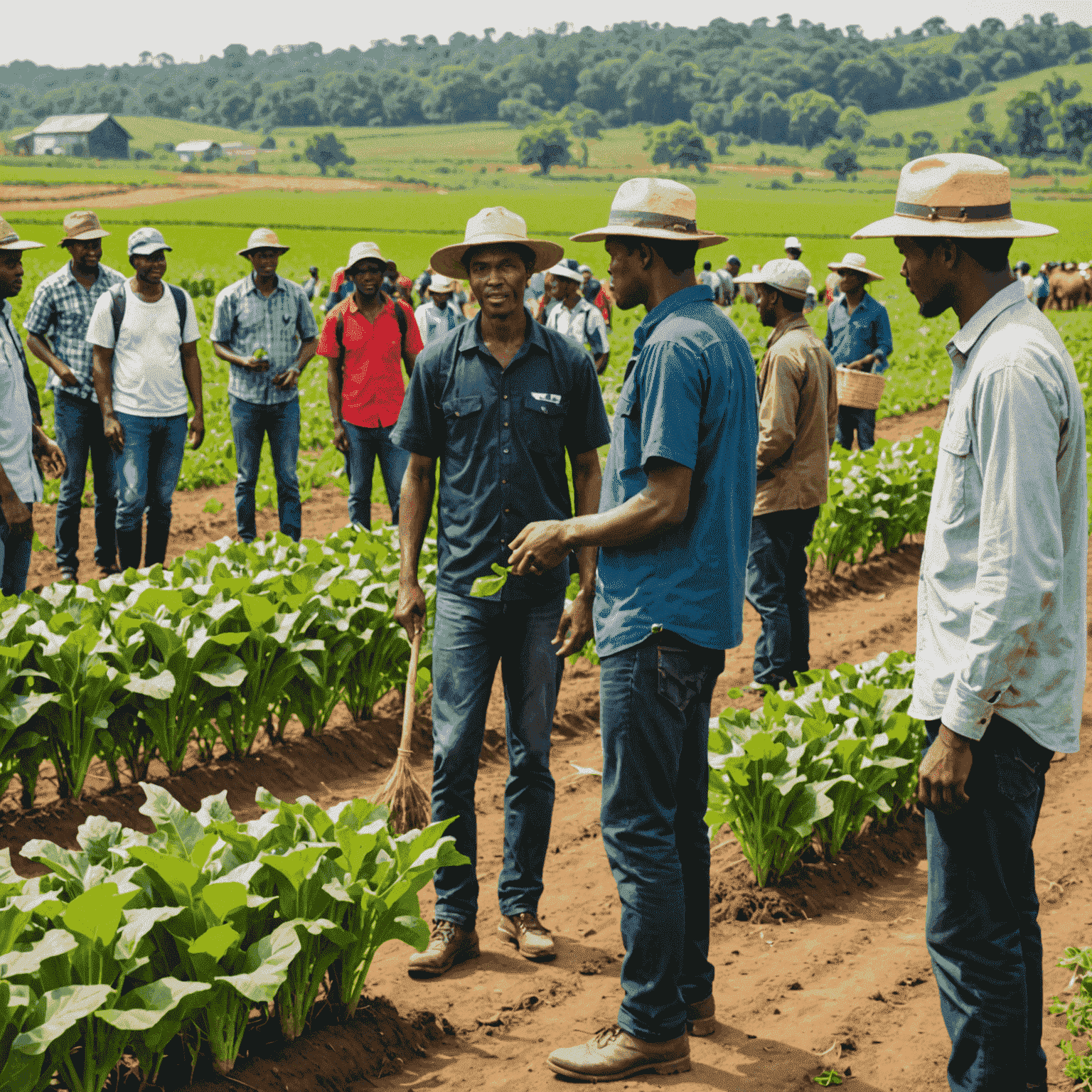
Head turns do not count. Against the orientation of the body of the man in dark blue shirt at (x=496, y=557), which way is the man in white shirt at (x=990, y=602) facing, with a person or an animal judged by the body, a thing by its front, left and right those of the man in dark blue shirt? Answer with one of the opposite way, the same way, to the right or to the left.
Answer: to the right

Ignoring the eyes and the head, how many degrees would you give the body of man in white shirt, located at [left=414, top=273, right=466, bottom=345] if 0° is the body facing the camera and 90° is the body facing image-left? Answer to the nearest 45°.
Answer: approximately 0°

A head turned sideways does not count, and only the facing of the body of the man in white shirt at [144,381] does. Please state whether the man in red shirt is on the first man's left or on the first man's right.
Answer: on the first man's left

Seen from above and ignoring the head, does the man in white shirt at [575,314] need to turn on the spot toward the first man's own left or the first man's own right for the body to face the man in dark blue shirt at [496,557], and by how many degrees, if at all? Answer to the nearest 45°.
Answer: approximately 45° to the first man's own left

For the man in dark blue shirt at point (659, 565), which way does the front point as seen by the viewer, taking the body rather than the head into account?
to the viewer's left

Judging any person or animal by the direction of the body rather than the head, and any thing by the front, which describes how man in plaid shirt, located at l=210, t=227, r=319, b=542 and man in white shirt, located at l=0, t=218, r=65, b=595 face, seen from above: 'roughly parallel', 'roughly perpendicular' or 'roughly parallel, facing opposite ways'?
roughly perpendicular

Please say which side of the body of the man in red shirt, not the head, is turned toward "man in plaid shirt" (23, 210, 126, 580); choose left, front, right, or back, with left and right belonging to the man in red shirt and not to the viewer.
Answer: right

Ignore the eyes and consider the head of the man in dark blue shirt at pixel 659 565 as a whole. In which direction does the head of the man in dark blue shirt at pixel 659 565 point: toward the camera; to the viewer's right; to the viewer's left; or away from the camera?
to the viewer's left

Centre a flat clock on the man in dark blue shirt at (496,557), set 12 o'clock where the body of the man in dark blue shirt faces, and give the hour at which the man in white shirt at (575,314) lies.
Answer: The man in white shirt is roughly at 6 o'clock from the man in dark blue shirt.
